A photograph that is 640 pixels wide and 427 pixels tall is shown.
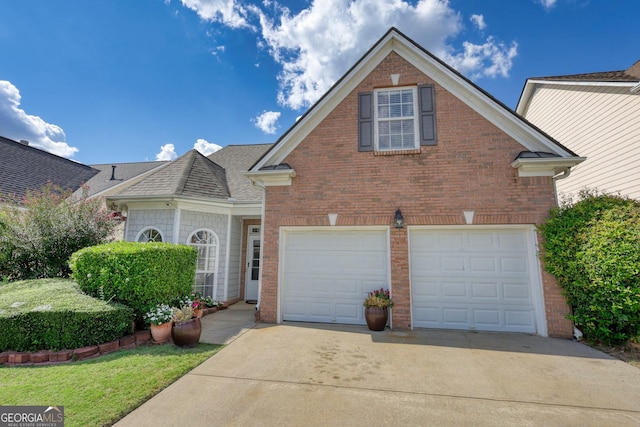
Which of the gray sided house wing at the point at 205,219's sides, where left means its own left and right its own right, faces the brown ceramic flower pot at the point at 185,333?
front

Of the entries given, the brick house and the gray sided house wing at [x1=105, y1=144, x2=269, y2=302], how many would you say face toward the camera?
2

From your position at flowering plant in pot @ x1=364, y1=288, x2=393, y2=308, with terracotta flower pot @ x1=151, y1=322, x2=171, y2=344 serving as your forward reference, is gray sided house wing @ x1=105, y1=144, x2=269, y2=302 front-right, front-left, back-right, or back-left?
front-right

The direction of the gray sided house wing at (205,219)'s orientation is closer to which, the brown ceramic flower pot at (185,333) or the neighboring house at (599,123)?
the brown ceramic flower pot

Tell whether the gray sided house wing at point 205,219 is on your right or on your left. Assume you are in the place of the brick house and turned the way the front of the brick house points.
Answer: on your right

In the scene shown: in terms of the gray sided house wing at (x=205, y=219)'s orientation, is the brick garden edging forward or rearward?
forward

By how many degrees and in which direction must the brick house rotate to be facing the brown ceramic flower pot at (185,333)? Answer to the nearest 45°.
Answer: approximately 45° to its right

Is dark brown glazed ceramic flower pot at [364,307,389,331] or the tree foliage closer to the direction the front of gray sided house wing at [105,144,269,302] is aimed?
the dark brown glazed ceramic flower pot

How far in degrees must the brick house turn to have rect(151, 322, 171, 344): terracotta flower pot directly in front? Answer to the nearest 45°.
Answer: approximately 90° to its right

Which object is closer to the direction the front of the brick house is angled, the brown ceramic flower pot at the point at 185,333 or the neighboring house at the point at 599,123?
the brown ceramic flower pot

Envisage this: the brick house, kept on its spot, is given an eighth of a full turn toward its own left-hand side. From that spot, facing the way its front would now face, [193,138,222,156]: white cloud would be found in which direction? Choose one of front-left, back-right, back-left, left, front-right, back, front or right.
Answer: back

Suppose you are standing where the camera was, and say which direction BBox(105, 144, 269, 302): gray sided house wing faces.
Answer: facing the viewer

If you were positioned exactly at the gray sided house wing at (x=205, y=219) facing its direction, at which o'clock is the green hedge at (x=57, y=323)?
The green hedge is roughly at 1 o'clock from the gray sided house wing.
